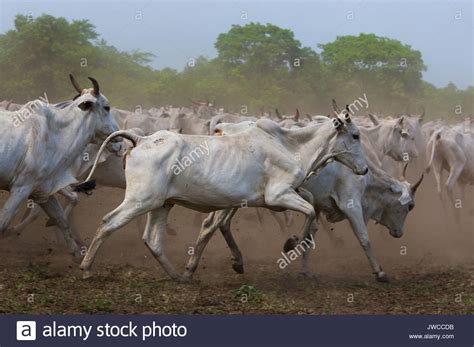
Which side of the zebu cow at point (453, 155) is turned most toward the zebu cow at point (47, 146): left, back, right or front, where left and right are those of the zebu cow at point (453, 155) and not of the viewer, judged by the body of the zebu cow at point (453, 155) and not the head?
back

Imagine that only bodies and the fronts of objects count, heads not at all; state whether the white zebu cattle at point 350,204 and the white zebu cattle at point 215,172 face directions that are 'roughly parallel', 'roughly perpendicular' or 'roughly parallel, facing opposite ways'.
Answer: roughly parallel

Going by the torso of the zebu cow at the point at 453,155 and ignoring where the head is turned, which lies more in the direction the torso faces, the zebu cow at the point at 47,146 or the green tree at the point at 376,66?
the green tree

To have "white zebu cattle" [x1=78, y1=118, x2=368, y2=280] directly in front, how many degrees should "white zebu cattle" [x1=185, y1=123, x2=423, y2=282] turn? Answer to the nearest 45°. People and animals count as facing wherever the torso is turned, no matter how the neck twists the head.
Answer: approximately 135° to its right

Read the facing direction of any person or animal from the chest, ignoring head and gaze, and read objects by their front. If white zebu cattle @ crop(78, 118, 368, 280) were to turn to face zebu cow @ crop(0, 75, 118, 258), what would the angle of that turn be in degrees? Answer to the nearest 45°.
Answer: approximately 180°

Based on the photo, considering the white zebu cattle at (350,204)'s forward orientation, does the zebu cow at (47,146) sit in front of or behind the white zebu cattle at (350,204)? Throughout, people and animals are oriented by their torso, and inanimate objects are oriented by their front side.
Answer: behind

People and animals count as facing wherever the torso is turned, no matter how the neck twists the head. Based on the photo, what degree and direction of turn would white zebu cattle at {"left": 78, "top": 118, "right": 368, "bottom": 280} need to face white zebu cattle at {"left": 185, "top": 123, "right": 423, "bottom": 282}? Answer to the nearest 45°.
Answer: approximately 45° to its left

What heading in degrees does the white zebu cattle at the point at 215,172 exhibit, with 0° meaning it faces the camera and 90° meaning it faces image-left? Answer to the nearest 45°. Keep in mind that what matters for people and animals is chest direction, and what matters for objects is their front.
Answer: approximately 270°

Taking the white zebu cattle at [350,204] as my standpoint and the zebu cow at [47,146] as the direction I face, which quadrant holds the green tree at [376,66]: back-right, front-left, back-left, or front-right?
back-right

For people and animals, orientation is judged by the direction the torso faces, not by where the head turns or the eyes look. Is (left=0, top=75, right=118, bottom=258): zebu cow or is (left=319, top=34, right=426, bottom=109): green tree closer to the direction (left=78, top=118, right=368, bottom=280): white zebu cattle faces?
the green tree

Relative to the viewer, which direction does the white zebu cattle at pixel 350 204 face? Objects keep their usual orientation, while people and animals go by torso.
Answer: to the viewer's right

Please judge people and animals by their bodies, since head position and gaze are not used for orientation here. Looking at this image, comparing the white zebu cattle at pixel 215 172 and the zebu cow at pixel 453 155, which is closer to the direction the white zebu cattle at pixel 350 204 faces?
the zebu cow

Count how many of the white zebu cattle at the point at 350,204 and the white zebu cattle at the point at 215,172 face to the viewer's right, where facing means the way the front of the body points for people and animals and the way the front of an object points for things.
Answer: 2

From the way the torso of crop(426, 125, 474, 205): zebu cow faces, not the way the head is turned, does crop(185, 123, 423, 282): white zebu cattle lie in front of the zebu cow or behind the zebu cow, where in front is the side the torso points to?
behind

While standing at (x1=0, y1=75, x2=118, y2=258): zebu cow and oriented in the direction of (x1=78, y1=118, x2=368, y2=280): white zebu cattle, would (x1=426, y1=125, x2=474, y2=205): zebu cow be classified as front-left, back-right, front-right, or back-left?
front-left

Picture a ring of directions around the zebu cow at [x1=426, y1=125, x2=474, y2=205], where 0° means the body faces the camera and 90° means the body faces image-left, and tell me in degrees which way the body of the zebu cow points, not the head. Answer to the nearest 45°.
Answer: approximately 225°
